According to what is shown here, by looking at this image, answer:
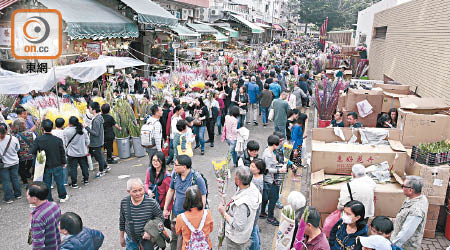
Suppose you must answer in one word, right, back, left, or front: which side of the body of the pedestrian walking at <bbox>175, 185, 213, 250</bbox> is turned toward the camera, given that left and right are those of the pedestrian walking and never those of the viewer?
back

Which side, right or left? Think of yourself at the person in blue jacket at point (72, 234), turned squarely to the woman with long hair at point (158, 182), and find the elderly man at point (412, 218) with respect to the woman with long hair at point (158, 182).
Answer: right

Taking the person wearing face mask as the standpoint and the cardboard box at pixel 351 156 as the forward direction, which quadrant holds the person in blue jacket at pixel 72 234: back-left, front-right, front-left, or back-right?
back-left

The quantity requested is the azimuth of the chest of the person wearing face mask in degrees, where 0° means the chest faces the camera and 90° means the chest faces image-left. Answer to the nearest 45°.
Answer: approximately 45°

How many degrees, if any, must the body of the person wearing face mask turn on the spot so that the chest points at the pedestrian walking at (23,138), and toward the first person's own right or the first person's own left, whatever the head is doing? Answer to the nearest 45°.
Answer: approximately 45° to the first person's own right

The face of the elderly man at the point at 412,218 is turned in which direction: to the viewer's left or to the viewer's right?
to the viewer's left

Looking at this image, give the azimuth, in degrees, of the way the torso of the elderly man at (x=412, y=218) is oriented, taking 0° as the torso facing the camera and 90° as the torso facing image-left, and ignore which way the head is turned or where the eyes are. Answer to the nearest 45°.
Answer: approximately 90°

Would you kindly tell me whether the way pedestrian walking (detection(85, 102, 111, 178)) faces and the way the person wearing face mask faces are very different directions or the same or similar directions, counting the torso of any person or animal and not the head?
same or similar directions
